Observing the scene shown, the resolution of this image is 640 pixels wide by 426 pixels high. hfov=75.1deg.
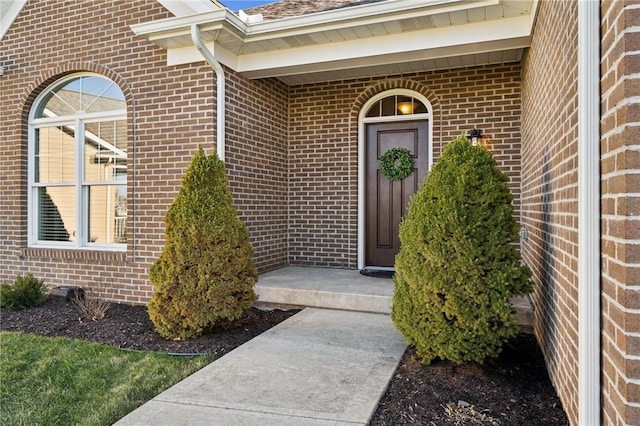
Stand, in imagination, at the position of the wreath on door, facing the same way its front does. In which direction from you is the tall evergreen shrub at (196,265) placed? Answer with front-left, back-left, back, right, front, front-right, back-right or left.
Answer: front-right

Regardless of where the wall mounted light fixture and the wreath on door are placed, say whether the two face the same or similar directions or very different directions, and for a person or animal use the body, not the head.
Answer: same or similar directions

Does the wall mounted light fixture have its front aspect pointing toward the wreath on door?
no

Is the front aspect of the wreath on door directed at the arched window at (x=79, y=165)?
no

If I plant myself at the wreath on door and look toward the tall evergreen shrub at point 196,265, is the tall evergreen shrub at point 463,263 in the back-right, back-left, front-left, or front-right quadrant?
front-left

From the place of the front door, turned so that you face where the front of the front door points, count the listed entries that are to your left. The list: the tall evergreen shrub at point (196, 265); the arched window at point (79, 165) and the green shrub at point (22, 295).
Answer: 0

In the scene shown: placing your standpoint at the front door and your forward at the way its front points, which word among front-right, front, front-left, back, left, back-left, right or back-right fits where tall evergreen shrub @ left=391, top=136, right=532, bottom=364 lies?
front

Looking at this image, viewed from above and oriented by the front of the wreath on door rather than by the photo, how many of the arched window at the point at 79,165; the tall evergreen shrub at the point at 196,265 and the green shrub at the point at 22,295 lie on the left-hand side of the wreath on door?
0

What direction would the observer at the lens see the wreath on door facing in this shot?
facing the viewer

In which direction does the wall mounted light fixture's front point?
toward the camera

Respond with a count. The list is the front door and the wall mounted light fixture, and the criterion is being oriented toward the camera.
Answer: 2

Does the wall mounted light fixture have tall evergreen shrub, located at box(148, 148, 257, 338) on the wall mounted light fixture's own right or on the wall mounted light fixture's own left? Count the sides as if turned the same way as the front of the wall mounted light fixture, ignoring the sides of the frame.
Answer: on the wall mounted light fixture's own right

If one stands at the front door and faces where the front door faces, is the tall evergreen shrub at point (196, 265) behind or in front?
in front

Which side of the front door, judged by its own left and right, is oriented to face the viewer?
front

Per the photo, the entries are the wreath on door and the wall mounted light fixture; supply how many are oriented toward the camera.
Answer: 2

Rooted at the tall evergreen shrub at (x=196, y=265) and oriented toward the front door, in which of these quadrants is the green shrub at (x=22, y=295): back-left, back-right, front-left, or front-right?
back-left

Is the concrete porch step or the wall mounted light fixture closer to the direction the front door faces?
the concrete porch step
